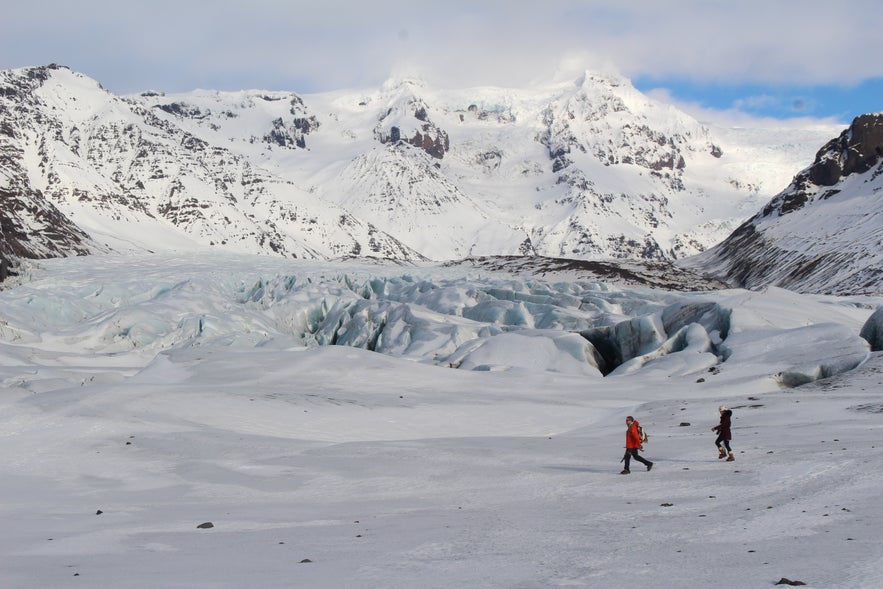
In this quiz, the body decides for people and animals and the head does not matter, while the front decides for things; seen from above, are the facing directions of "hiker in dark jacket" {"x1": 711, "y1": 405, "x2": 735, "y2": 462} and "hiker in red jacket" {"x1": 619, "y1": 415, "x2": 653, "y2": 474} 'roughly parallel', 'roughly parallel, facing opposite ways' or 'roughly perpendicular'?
roughly parallel

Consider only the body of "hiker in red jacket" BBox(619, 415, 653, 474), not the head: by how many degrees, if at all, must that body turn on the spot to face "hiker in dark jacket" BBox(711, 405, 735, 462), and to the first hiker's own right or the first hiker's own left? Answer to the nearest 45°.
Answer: approximately 135° to the first hiker's own right

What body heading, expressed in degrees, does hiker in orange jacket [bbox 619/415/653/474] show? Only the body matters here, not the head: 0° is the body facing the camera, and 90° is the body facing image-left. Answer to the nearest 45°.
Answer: approximately 90°

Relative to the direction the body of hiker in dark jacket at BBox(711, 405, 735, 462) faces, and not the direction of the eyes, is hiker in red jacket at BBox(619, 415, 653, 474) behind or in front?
in front

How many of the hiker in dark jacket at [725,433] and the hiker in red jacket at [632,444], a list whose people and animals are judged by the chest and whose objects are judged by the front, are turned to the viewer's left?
2

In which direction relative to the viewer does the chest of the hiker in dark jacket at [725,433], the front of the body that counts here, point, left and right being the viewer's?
facing to the left of the viewer
